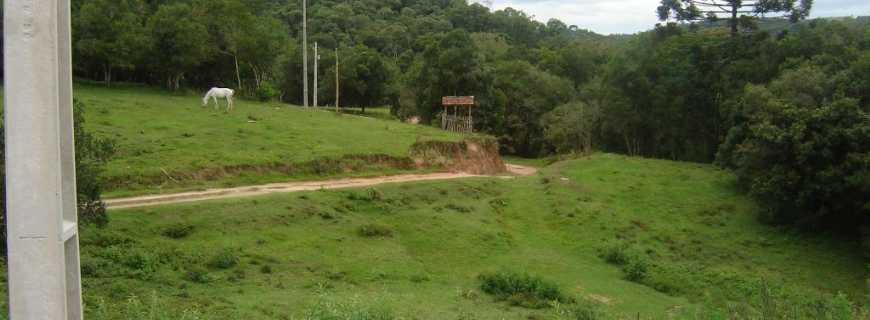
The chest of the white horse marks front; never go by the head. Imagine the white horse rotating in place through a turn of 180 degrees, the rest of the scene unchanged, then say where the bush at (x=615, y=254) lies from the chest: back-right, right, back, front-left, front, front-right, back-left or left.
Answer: front-right

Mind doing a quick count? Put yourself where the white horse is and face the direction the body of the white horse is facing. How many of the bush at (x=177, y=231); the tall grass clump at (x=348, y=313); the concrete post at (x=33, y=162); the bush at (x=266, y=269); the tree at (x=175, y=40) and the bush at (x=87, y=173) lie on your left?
5

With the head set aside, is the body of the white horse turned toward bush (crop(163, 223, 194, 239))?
no

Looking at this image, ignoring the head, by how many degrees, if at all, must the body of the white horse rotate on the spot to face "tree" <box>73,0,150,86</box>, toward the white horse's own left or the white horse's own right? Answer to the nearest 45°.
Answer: approximately 45° to the white horse's own right

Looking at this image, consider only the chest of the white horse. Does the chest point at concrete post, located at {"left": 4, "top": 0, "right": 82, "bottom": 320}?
no

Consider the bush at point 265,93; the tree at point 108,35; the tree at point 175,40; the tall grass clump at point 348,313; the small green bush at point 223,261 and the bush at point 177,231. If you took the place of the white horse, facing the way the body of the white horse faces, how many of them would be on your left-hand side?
3

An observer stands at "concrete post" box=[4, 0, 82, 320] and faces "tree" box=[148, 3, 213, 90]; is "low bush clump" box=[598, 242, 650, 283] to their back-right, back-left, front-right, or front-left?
front-right

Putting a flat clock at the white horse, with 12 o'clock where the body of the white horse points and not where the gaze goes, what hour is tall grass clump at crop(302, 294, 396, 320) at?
The tall grass clump is roughly at 9 o'clock from the white horse.

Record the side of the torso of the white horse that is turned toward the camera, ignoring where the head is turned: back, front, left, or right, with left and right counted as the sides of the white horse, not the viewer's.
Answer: left

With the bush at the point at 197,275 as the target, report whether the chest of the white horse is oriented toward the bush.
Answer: no

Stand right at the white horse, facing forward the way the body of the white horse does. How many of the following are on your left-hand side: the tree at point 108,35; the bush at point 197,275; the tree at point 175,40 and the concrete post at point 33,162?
2

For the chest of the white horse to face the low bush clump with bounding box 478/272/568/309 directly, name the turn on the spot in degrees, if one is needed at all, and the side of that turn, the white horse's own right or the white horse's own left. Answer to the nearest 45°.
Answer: approximately 90° to the white horse's own left

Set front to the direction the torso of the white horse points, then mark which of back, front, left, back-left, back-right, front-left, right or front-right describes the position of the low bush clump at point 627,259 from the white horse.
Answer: back-left

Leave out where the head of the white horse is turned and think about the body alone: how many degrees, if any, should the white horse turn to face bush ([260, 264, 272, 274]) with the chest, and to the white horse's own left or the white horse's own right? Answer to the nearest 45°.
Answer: approximately 90° to the white horse's own left
